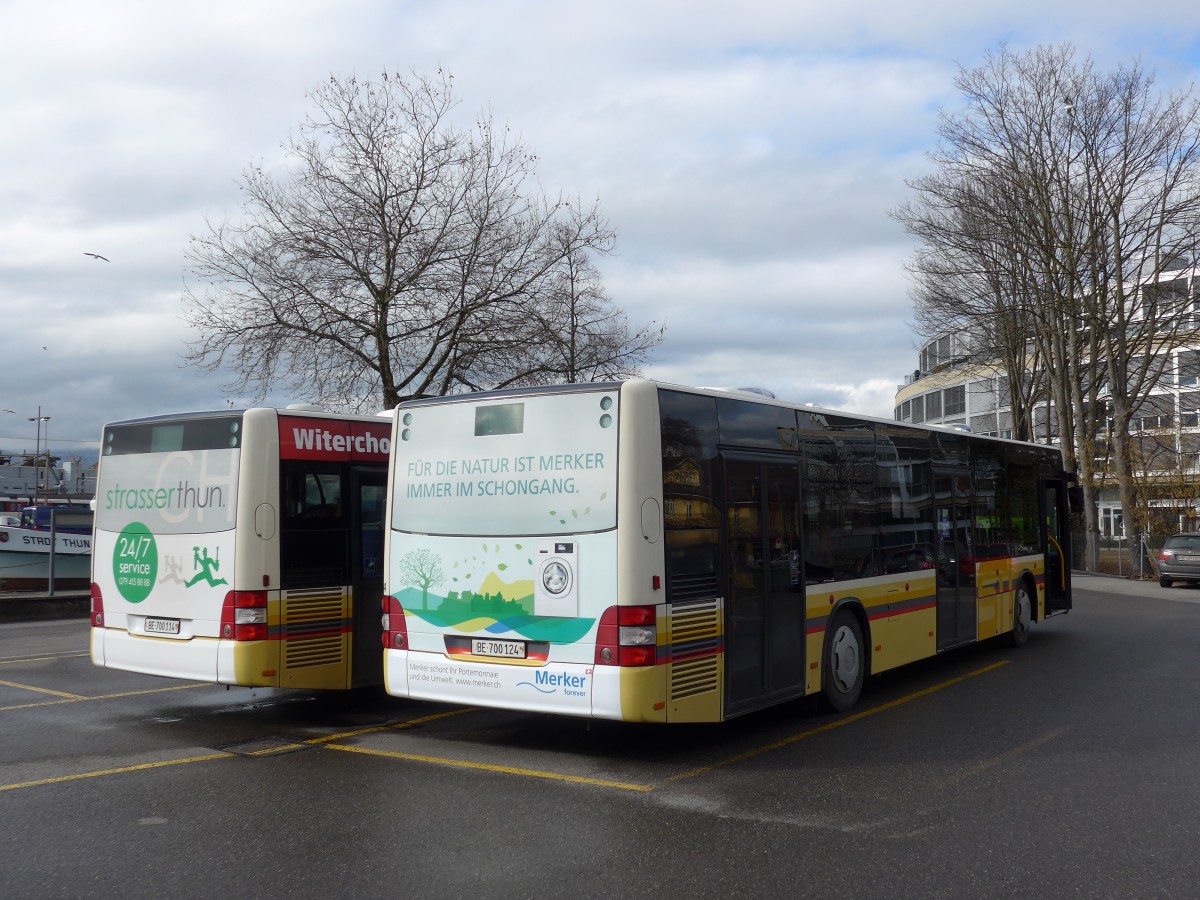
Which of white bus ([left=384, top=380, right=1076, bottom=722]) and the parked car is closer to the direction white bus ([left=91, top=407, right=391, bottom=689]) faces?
the parked car

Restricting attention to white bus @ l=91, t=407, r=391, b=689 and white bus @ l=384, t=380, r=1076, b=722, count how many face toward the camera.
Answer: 0

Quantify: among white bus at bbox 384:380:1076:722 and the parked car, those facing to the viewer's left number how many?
0

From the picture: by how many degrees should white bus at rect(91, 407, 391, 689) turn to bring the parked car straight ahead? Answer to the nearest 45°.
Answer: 0° — it already faces it

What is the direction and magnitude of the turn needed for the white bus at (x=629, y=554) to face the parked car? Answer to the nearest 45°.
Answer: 0° — it already faces it

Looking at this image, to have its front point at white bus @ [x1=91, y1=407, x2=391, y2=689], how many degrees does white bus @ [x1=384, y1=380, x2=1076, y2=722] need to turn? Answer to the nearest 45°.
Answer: approximately 135° to its left

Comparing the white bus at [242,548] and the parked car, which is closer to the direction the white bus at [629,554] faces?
the parked car

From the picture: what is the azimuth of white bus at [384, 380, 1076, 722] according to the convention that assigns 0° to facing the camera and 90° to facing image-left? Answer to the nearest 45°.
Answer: approximately 225°

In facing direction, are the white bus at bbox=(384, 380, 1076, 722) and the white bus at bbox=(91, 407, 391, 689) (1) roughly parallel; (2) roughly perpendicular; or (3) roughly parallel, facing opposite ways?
roughly parallel

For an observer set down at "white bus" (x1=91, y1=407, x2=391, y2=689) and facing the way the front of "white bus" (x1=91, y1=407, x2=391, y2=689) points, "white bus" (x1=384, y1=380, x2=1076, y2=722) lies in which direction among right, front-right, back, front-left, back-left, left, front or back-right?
right

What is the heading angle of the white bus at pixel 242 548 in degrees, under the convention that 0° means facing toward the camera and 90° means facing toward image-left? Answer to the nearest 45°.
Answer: approximately 225°
